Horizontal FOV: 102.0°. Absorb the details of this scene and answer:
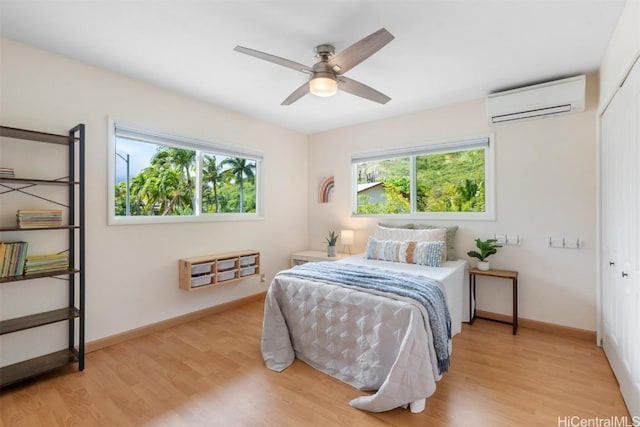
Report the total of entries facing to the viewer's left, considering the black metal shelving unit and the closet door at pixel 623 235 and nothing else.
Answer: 1

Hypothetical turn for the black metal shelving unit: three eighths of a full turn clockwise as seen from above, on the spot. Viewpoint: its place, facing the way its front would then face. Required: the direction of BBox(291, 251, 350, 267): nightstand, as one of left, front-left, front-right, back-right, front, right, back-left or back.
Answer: back

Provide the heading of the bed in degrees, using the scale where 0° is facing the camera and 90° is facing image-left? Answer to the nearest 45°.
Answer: approximately 45°

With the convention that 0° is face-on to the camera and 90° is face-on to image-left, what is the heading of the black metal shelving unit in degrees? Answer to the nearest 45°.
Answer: approximately 315°

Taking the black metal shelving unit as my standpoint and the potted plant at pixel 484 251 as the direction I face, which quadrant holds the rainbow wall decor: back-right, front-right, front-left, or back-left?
front-left

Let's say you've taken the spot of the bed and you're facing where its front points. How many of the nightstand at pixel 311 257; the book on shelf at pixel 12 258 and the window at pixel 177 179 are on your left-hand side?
0

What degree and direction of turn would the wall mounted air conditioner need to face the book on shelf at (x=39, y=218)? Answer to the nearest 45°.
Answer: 0° — it already faces it

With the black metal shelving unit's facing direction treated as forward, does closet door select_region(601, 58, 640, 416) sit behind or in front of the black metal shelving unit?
in front

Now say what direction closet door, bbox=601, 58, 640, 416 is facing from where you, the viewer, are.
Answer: facing to the left of the viewer

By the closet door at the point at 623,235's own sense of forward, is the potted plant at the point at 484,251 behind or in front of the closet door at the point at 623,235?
in front

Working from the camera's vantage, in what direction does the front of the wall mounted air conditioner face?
facing the viewer and to the left of the viewer

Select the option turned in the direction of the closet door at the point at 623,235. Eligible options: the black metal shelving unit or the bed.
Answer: the black metal shelving unit

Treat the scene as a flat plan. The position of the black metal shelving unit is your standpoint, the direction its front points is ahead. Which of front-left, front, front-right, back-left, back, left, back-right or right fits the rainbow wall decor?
front-left
